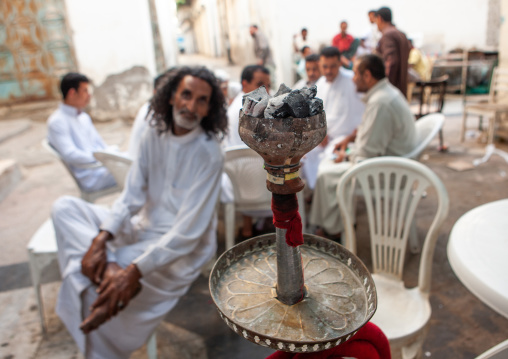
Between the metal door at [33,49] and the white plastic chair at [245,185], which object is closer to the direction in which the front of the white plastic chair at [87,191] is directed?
the white plastic chair

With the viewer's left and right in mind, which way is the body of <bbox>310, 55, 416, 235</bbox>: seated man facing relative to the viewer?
facing to the left of the viewer

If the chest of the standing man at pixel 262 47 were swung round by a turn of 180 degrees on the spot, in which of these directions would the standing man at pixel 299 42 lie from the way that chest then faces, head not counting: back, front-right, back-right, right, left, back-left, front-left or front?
front-right

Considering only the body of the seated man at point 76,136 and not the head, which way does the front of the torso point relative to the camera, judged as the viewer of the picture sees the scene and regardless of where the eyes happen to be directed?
to the viewer's right

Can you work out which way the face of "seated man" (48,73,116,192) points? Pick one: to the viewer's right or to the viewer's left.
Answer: to the viewer's right

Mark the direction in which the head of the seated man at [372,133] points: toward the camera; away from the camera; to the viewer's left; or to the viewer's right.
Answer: to the viewer's left

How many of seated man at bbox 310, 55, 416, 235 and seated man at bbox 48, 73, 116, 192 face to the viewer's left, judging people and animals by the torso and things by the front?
1

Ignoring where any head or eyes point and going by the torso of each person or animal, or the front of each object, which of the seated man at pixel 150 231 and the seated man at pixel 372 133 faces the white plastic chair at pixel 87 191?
the seated man at pixel 372 133

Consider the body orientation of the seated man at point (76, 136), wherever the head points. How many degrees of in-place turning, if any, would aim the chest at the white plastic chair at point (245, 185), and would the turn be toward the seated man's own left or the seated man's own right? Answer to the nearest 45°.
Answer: approximately 45° to the seated man's own right

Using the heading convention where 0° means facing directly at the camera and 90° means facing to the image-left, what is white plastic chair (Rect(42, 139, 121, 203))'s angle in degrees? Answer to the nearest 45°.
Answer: approximately 270°

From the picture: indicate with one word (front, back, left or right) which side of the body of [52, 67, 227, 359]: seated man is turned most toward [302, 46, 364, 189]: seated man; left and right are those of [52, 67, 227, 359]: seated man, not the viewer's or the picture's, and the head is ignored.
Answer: back
